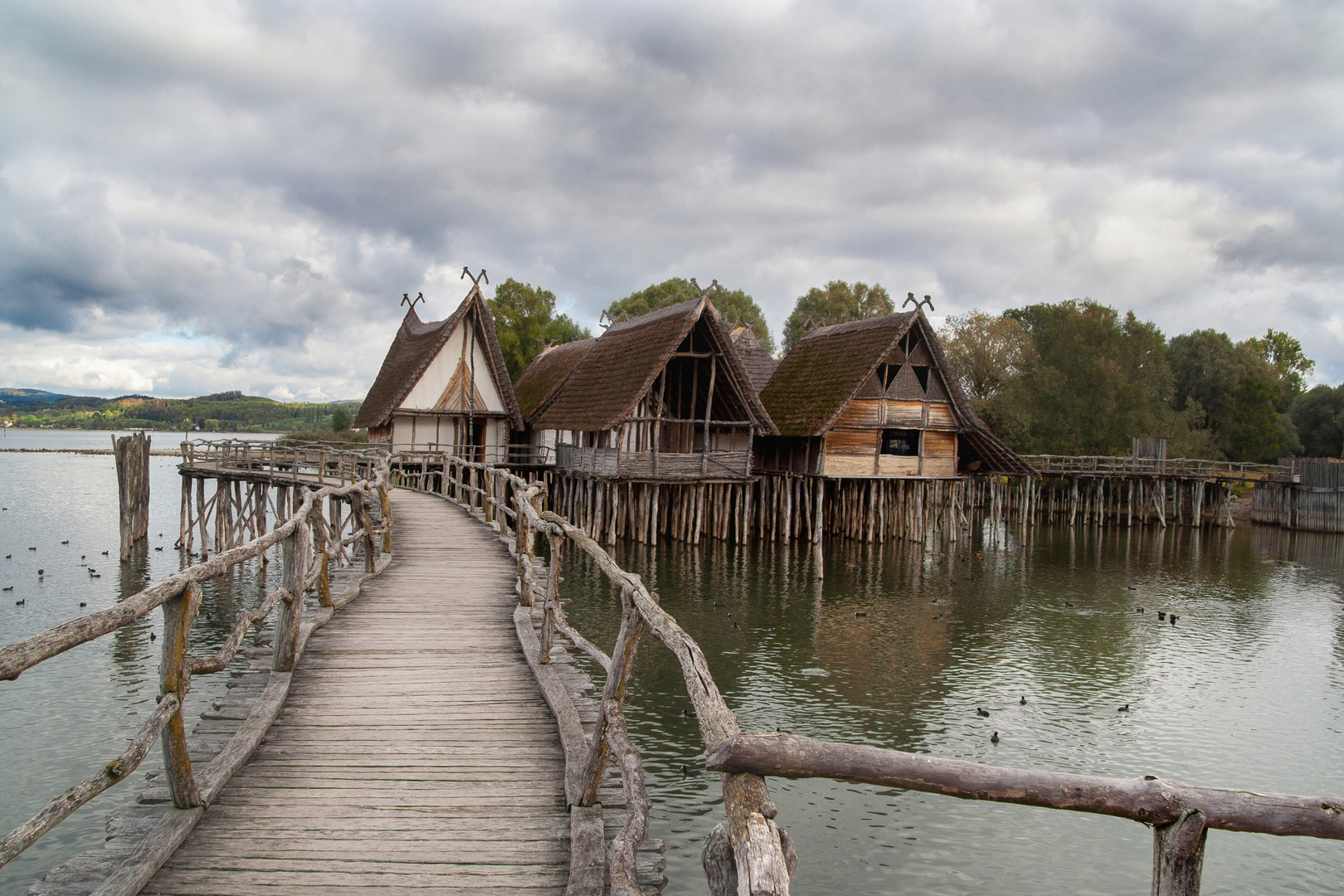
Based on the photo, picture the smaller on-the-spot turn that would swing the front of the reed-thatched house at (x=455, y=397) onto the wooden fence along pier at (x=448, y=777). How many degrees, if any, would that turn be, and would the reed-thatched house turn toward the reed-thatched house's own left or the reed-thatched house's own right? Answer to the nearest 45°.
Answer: approximately 45° to the reed-thatched house's own right

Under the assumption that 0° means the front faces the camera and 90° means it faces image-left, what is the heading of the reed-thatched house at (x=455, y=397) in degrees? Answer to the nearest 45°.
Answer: approximately 315°

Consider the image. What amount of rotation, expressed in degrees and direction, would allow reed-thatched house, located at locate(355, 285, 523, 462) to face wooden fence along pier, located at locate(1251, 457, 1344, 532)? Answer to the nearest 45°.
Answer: approximately 45° to its left

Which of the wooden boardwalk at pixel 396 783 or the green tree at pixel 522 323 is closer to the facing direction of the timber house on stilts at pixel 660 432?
the wooden boardwalk

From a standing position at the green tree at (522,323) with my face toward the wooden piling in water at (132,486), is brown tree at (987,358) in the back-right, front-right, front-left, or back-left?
back-left

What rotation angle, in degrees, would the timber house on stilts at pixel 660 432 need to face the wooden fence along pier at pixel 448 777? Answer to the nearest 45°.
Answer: approximately 45° to its right

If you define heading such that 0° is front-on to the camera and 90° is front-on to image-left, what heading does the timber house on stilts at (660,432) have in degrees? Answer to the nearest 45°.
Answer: approximately 315°

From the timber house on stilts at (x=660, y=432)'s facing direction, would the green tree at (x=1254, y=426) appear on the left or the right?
on its left

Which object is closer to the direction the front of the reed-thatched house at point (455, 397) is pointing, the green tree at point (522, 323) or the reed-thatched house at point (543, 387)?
the reed-thatched house
